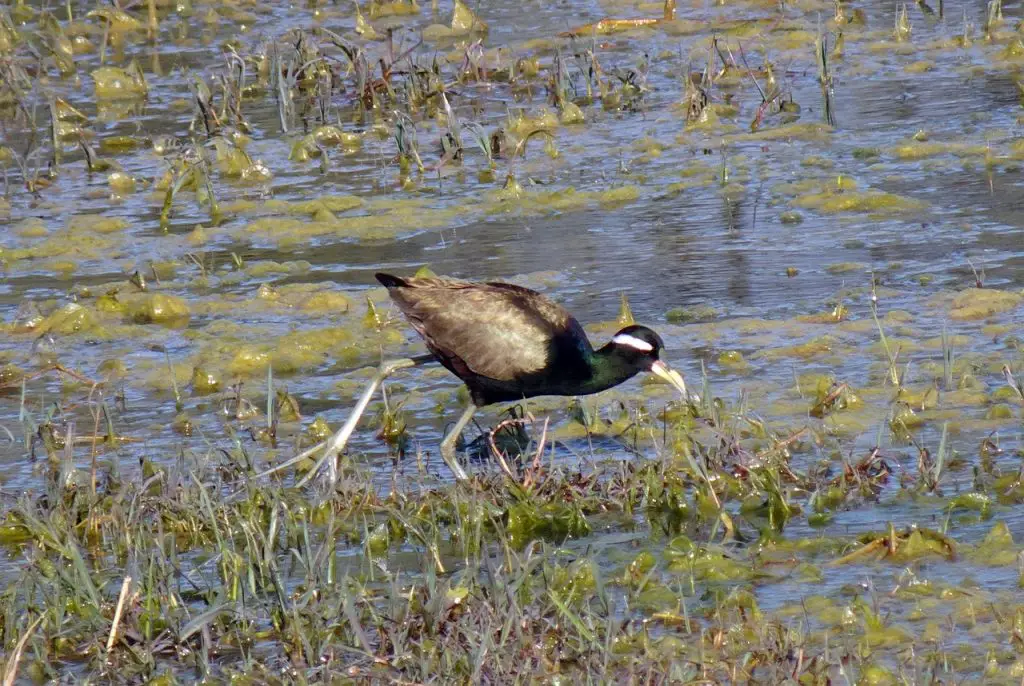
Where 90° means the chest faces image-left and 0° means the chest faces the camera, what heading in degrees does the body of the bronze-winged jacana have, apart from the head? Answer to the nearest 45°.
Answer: approximately 270°
